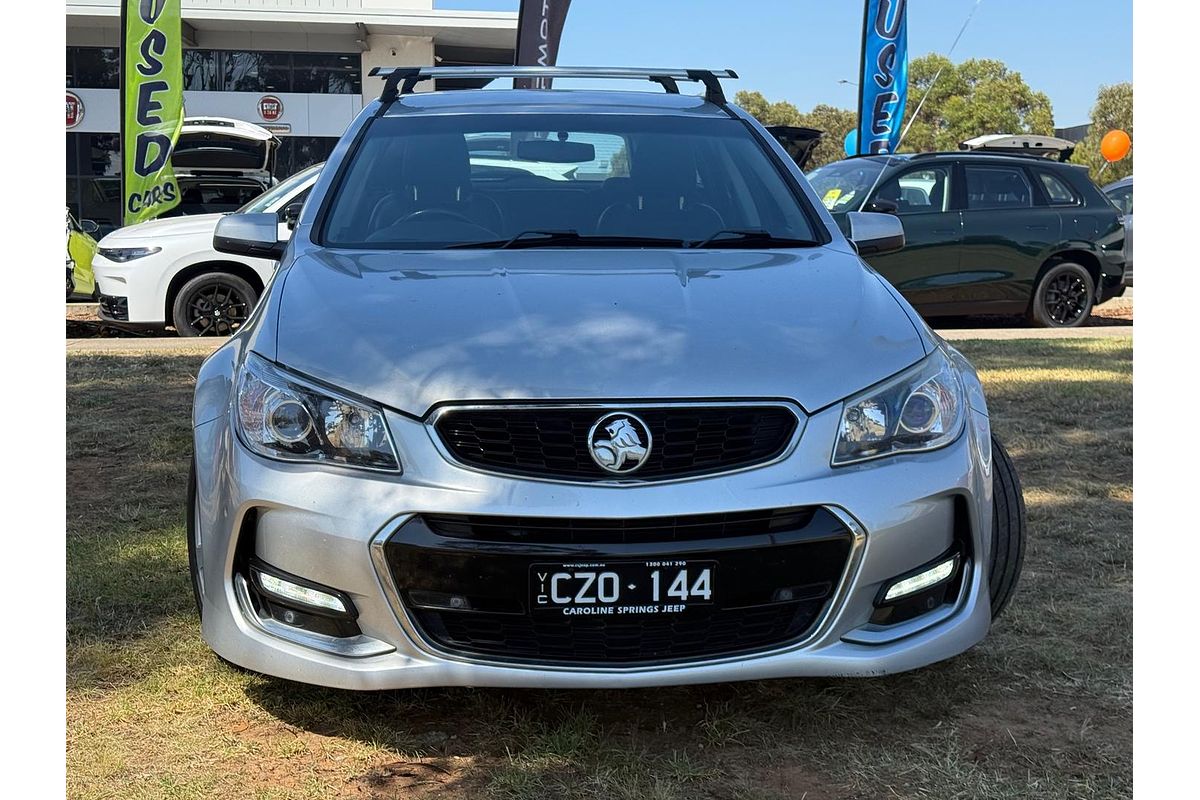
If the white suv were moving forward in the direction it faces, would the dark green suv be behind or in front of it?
behind

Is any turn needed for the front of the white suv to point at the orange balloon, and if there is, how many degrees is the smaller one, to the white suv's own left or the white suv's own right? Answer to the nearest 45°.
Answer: approximately 135° to the white suv's own right

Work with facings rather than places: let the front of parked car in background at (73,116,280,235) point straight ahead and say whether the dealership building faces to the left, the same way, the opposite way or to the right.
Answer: the opposite way

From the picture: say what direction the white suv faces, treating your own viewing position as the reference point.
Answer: facing to the left of the viewer

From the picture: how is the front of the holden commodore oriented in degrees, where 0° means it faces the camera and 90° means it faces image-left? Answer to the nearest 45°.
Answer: approximately 0°

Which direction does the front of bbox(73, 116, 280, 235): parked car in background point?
away from the camera

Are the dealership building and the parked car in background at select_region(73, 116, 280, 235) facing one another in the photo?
yes

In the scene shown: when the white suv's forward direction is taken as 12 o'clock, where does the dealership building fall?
The dealership building is roughly at 3 o'clock from the white suv.
